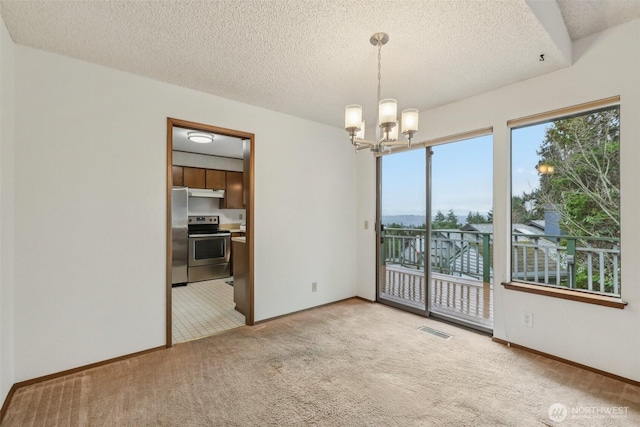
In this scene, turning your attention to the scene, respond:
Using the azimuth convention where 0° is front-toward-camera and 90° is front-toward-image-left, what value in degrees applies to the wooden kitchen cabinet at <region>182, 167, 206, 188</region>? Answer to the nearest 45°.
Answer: approximately 0°

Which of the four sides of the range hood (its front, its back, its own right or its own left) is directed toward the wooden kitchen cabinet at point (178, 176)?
right

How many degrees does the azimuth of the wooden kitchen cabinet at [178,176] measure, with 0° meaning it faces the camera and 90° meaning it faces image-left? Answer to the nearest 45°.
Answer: approximately 0°
